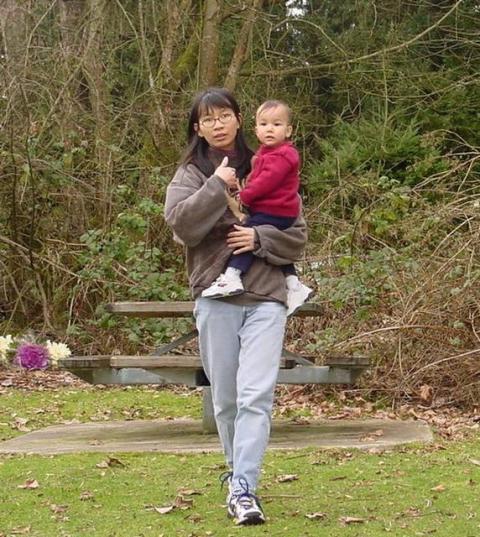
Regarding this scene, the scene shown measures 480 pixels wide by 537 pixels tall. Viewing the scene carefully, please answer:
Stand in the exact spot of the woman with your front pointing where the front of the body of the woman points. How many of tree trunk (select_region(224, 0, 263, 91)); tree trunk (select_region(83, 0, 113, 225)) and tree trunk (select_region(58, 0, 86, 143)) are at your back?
3

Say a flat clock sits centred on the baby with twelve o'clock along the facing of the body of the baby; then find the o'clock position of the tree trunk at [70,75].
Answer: The tree trunk is roughly at 4 o'clock from the baby.

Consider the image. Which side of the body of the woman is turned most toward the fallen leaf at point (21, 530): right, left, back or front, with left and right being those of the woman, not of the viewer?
right

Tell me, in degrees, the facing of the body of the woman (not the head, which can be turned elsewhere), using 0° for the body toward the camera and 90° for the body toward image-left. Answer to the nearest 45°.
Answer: approximately 0°

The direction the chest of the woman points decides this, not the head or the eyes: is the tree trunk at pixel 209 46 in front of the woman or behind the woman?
behind

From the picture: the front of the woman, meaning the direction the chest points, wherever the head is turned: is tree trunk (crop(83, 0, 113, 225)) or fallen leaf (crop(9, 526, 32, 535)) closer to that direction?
the fallen leaf

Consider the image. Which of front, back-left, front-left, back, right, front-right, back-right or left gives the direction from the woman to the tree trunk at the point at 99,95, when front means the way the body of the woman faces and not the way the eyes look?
back
